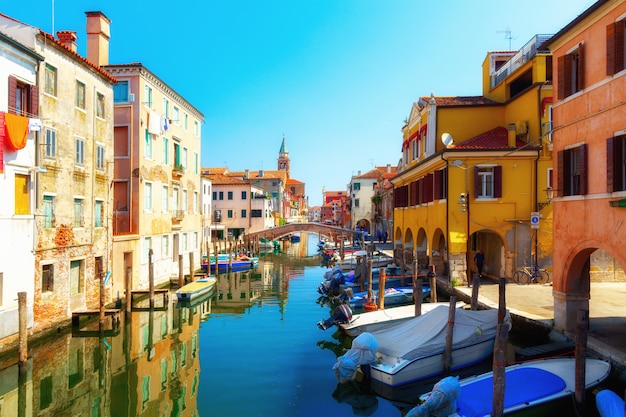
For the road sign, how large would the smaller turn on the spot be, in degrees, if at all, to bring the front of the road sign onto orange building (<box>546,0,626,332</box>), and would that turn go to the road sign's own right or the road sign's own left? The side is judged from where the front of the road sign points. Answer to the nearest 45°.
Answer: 0° — it already faces it

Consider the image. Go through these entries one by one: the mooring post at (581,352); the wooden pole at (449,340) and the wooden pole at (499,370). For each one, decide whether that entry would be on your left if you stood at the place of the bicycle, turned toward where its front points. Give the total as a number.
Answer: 3

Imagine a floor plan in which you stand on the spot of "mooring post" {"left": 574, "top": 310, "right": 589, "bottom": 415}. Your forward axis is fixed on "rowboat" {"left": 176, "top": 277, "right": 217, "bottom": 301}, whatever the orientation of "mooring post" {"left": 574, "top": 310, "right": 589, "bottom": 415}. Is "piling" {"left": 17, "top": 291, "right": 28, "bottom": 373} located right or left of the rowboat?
left

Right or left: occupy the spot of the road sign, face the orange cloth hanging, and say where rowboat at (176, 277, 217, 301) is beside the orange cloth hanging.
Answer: right

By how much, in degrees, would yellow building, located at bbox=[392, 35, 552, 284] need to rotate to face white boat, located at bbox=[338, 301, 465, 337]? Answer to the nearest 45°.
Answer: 0° — it already faces it

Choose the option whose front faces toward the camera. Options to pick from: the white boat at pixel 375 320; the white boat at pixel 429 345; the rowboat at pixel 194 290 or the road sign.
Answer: the road sign

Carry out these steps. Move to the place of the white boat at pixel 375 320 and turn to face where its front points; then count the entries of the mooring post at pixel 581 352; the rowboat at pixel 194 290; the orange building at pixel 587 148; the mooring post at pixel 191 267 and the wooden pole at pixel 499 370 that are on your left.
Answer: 2

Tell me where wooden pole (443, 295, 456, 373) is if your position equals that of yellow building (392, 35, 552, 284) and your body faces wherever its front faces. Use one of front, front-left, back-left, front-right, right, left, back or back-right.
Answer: front-left

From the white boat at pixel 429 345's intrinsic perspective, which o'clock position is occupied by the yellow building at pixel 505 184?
The yellow building is roughly at 11 o'clock from the white boat.

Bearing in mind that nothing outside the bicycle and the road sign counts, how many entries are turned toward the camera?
1

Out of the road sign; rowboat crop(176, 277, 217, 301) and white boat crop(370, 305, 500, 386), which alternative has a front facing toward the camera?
the road sign
